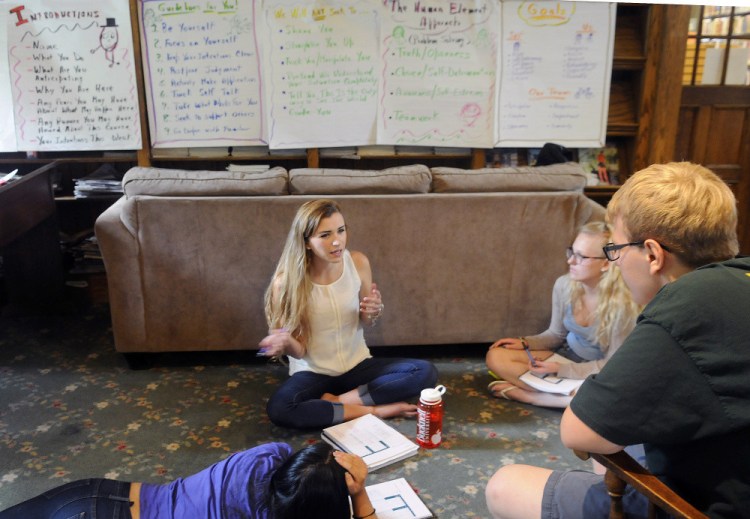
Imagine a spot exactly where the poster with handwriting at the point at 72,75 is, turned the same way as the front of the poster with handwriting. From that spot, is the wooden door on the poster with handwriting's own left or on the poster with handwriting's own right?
on the poster with handwriting's own left

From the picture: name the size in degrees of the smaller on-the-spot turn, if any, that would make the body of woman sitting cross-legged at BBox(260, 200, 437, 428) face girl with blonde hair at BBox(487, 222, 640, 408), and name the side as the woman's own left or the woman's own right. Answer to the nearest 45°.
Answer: approximately 45° to the woman's own left

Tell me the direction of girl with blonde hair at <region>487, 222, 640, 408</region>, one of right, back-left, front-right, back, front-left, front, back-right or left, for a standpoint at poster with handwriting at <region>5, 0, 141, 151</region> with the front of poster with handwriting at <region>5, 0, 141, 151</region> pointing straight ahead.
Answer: front-left

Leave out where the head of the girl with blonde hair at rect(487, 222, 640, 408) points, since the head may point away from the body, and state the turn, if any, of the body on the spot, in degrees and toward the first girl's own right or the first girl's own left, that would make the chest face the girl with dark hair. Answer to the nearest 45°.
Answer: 0° — they already face them

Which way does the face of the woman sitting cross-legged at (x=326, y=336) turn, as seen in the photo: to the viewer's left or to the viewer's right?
to the viewer's right

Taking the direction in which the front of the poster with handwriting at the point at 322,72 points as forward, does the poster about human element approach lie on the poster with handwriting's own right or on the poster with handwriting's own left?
on the poster with handwriting's own left
